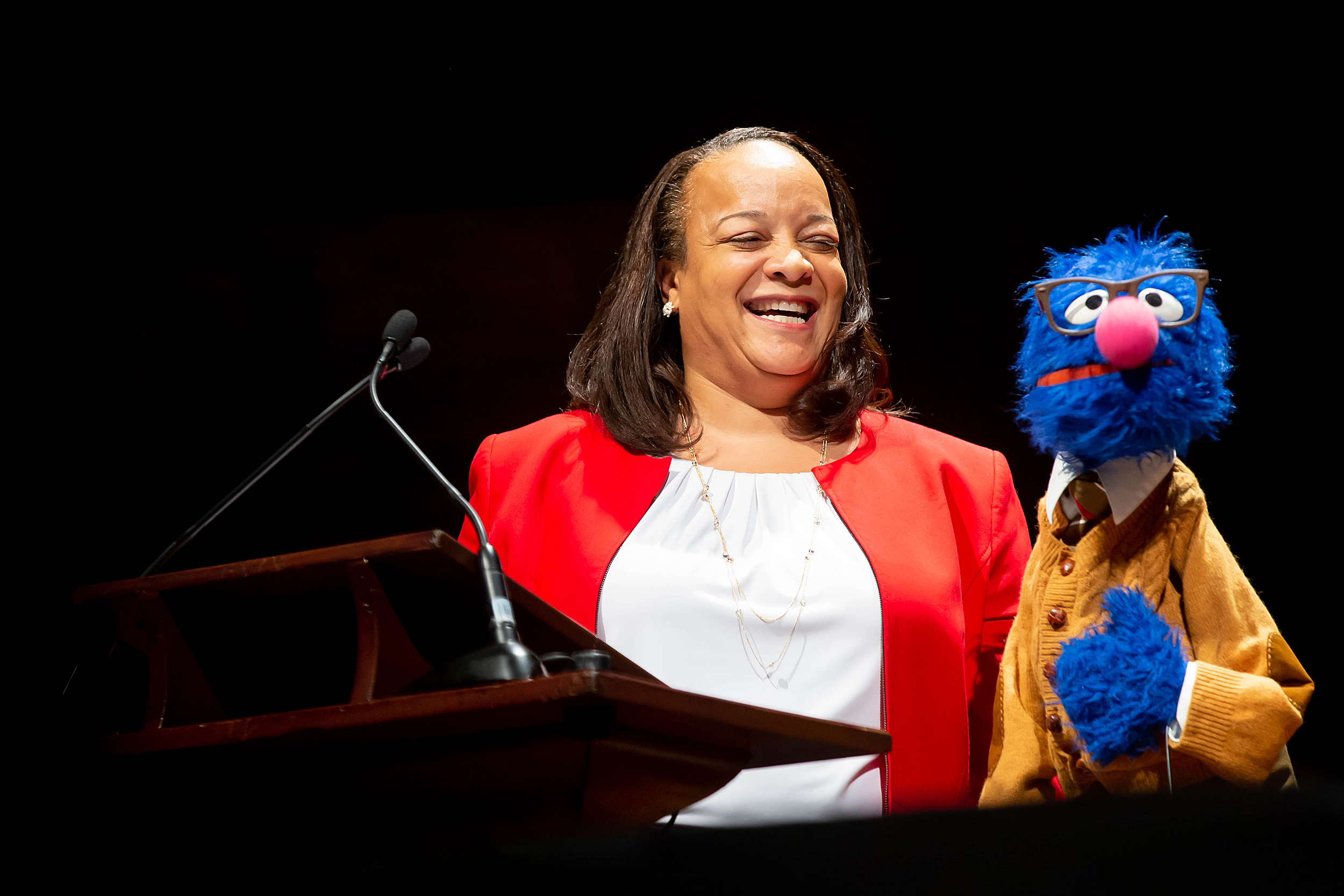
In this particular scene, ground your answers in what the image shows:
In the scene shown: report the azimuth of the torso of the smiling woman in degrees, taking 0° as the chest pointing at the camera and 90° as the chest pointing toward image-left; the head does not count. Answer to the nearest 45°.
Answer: approximately 0°

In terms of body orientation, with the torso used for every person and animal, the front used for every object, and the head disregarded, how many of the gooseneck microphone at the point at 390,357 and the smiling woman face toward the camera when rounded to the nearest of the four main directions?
1

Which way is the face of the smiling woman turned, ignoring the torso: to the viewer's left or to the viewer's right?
to the viewer's right

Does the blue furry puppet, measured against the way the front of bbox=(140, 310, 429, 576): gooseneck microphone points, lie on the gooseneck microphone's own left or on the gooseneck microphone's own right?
on the gooseneck microphone's own right

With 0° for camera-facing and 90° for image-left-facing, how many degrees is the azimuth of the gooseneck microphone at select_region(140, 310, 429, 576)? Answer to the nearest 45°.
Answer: approximately 225°

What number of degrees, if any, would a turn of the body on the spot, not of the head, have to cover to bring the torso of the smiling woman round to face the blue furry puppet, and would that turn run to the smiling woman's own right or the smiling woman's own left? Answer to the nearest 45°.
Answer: approximately 45° to the smiling woman's own left
